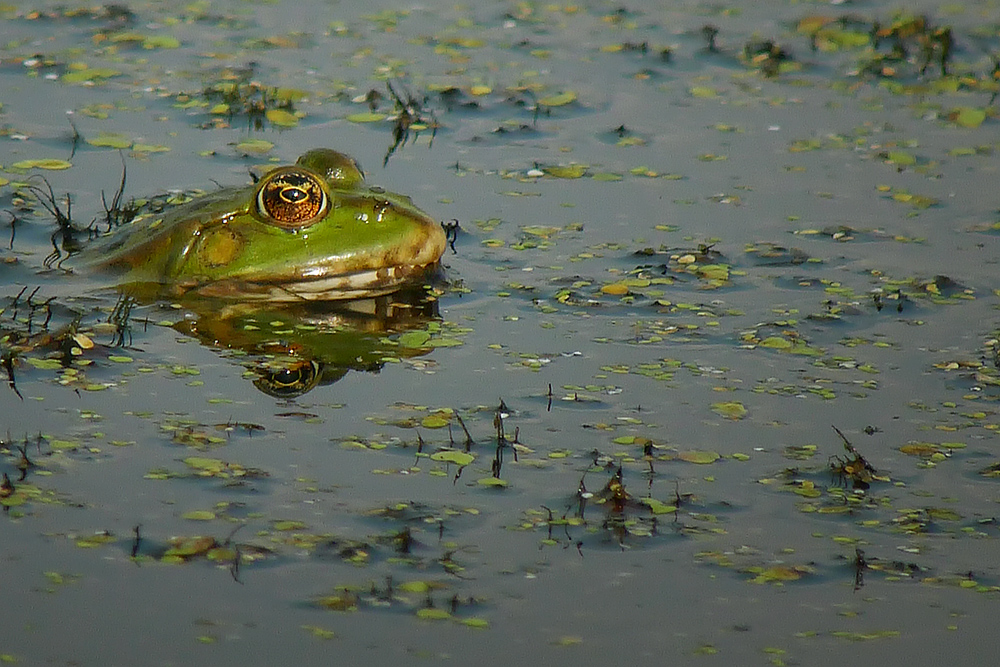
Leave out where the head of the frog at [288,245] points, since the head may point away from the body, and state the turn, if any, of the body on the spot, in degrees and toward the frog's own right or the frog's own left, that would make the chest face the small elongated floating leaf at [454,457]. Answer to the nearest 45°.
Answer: approximately 90° to the frog's own right

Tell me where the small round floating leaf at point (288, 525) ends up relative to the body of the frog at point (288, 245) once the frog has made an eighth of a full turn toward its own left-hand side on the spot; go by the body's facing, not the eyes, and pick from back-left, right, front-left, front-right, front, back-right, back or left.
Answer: back-right

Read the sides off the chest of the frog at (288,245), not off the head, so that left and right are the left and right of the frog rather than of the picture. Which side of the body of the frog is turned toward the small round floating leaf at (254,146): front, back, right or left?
left

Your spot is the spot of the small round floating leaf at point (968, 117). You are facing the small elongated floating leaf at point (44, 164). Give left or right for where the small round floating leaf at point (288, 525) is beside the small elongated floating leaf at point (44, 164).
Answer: left

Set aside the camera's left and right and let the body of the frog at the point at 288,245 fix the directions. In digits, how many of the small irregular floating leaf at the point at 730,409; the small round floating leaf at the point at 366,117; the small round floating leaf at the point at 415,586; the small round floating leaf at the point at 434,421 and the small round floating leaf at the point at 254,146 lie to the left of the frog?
2

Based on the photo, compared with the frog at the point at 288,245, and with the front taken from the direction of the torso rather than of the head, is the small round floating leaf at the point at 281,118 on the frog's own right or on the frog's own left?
on the frog's own left

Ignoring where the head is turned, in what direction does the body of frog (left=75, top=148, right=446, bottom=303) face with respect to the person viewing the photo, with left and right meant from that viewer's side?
facing to the right of the viewer

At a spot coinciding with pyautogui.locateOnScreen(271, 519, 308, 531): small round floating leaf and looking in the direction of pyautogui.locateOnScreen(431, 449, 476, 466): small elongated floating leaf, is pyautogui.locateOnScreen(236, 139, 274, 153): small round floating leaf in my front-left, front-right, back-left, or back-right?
front-left

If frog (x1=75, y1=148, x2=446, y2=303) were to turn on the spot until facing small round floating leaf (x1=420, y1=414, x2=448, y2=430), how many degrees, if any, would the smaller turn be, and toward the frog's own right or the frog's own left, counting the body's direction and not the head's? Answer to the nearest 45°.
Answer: approximately 90° to the frog's own right

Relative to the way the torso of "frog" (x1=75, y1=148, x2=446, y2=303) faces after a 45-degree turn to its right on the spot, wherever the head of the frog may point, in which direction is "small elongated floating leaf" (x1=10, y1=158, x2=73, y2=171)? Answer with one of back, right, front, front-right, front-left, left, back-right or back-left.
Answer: back

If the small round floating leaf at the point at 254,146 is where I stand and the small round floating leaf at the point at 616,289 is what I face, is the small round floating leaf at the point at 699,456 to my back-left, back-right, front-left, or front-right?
front-right

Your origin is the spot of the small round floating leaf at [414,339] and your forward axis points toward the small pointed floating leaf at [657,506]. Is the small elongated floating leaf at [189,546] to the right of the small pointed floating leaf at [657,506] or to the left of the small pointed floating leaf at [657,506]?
right

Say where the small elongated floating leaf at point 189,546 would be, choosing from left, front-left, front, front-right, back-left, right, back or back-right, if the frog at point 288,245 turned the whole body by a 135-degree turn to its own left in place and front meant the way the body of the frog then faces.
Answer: back-left

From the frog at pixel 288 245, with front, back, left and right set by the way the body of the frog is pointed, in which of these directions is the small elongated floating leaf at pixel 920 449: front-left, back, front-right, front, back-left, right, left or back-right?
front-right

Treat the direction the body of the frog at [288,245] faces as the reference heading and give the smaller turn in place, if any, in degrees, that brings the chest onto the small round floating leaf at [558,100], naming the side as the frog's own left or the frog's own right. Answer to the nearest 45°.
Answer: approximately 45° to the frog's own left

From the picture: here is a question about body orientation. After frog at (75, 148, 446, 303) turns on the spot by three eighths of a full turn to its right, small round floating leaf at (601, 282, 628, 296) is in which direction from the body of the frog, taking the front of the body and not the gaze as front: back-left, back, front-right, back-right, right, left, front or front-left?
back-left

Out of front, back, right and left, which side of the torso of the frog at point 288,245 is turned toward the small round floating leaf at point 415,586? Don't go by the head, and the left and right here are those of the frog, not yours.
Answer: right

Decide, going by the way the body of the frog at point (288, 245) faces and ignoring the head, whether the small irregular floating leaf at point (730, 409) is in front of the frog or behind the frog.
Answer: in front
